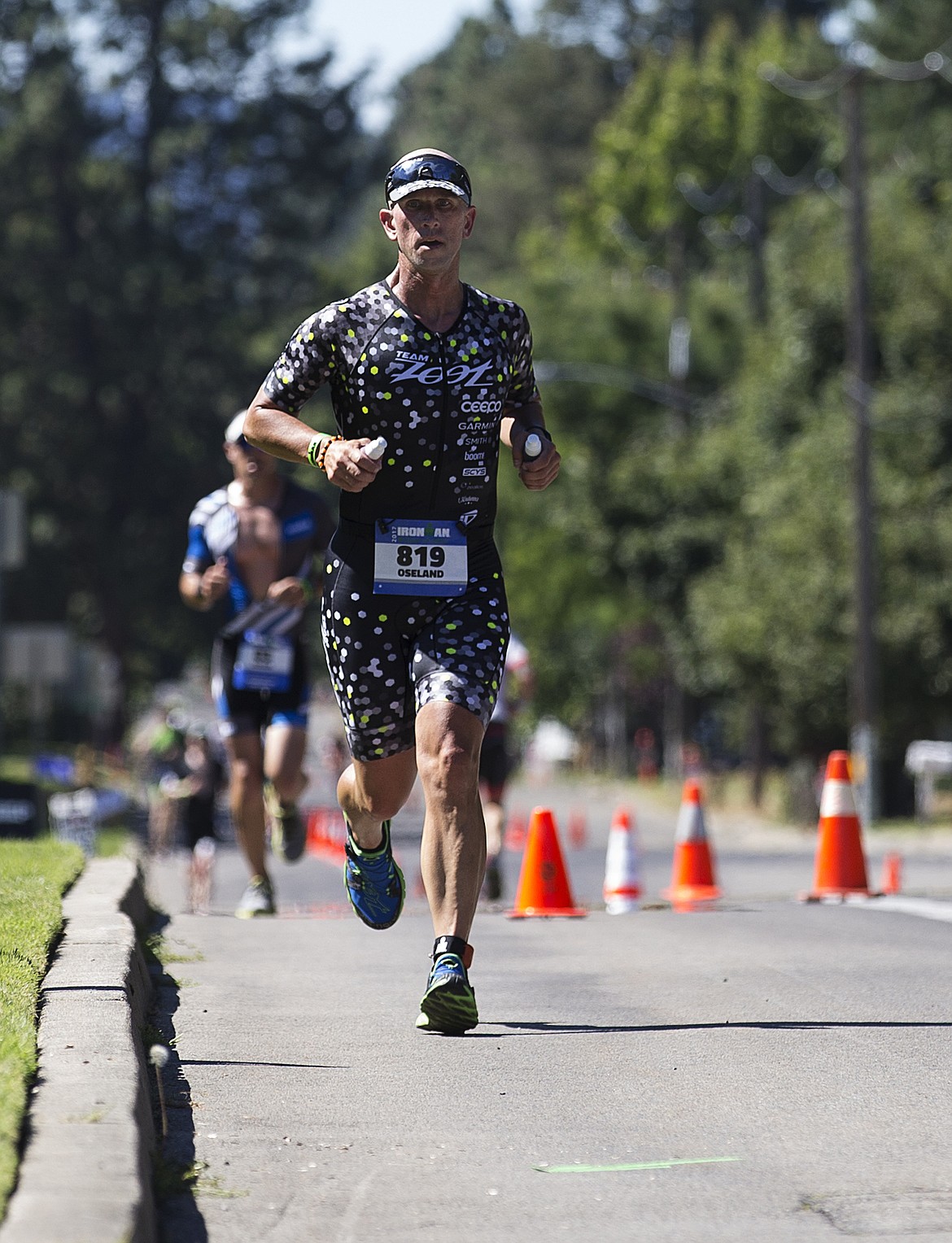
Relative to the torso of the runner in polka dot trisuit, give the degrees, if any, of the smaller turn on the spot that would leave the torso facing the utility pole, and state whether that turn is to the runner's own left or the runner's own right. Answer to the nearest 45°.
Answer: approximately 180°

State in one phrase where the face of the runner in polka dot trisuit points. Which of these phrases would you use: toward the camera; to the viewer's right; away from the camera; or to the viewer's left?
toward the camera

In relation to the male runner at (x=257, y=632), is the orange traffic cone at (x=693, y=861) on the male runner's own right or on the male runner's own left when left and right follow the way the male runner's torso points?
on the male runner's own left

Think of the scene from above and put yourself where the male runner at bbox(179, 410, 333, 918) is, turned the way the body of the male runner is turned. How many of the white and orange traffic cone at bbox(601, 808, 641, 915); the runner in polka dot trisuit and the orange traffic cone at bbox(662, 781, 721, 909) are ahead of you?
1

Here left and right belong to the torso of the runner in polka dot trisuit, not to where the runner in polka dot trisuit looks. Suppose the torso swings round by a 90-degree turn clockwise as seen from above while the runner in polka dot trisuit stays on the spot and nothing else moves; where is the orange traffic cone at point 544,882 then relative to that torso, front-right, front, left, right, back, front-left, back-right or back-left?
right

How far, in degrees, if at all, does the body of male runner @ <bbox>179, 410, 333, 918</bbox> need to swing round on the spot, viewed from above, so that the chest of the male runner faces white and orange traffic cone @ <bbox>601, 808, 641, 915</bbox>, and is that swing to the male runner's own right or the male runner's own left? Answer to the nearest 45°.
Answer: approximately 135° to the male runner's own left

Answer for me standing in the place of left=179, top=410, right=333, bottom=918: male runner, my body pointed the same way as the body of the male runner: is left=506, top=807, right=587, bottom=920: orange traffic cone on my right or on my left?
on my left

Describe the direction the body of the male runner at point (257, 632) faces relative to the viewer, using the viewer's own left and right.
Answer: facing the viewer

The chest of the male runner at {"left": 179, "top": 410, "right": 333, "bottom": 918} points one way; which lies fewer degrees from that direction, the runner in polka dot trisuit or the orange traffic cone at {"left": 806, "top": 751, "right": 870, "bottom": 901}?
the runner in polka dot trisuit

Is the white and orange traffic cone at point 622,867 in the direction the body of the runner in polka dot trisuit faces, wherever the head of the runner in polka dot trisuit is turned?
no

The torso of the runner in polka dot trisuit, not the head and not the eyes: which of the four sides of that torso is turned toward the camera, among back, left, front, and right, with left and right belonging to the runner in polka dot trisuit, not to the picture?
front

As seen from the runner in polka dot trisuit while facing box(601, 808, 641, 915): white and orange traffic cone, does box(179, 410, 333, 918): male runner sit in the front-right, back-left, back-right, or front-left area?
front-left

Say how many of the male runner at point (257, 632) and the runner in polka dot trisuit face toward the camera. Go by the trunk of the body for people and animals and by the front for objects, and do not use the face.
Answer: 2

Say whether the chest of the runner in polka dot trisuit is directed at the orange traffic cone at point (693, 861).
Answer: no

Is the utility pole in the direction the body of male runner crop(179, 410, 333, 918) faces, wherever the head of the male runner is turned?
no

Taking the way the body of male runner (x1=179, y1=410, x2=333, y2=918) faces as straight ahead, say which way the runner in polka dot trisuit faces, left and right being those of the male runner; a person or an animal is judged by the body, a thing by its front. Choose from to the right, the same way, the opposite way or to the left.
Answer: the same way
